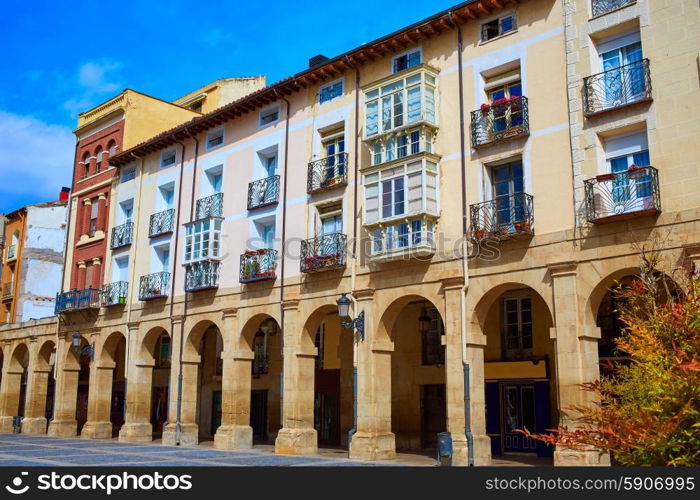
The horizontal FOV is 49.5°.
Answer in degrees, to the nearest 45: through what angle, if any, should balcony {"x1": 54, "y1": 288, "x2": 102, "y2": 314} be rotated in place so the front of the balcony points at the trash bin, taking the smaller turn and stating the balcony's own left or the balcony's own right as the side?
approximately 90° to the balcony's own left

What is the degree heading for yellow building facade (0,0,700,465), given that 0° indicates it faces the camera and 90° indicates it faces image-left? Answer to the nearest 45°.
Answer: approximately 45°

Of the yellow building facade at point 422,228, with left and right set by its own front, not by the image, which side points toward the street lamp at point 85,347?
right

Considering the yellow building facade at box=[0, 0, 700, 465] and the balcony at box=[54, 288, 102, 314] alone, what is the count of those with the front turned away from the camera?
0

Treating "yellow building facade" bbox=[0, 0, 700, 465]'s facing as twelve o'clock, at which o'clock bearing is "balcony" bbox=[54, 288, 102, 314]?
The balcony is roughly at 3 o'clock from the yellow building facade.
